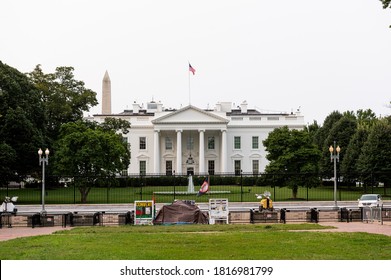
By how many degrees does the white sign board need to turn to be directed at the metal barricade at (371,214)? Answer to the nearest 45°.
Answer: approximately 90° to its left

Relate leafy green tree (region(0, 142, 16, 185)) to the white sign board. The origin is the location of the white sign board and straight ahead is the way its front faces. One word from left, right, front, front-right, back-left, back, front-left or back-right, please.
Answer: back-right

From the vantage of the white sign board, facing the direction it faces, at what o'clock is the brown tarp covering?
The brown tarp covering is roughly at 3 o'clock from the white sign board.

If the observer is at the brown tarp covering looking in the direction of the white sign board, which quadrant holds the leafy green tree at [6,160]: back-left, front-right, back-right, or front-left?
back-left

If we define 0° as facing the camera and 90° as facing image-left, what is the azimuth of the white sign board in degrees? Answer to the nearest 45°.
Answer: approximately 0°
